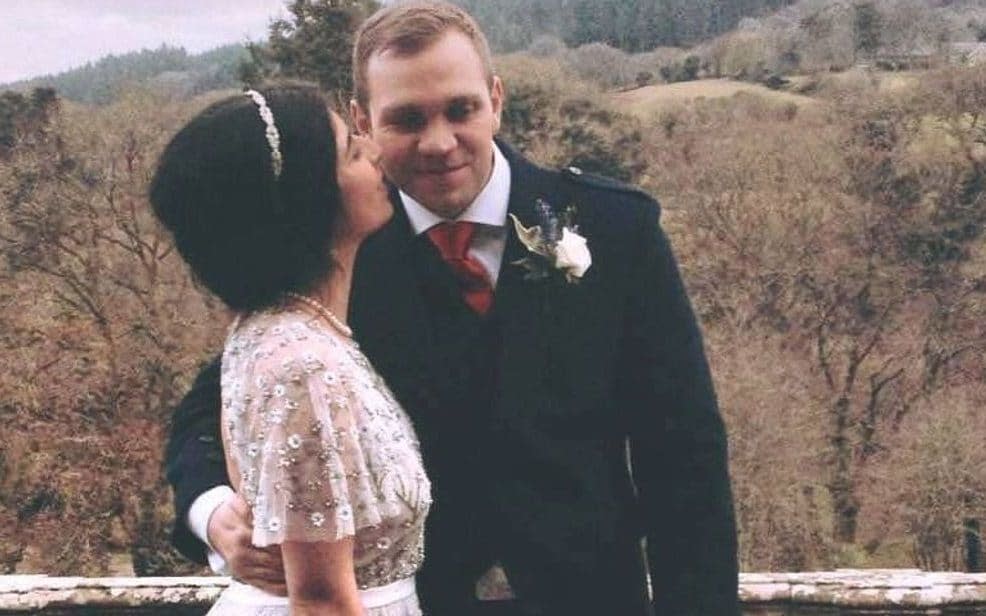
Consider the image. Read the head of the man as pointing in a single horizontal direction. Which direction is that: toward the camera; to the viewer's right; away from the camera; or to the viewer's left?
toward the camera

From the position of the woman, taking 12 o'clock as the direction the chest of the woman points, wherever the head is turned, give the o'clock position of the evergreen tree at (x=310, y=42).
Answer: The evergreen tree is roughly at 9 o'clock from the woman.

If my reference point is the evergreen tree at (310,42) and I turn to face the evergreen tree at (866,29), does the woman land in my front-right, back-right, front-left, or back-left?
back-right

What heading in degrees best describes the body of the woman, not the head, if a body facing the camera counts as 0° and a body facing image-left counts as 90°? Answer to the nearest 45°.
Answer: approximately 270°

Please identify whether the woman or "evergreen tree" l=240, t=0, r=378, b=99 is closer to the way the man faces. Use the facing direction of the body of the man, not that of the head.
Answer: the woman

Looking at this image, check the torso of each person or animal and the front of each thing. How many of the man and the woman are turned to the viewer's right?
1

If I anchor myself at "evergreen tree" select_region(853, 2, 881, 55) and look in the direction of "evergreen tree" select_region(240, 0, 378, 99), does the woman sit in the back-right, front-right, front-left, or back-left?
front-left

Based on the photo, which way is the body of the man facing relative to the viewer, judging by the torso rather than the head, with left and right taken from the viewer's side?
facing the viewer

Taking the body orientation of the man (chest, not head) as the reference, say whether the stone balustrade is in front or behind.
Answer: behind
